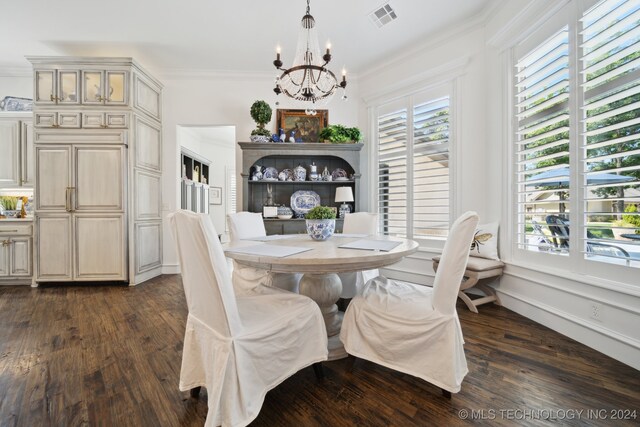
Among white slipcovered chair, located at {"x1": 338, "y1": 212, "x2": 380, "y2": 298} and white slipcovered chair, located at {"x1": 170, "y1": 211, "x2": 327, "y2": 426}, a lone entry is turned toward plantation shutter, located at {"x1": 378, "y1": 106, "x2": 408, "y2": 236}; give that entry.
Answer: white slipcovered chair, located at {"x1": 170, "y1": 211, "x2": 327, "y2": 426}

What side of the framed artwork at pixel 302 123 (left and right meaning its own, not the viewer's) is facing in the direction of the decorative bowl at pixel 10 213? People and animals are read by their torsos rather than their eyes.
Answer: right

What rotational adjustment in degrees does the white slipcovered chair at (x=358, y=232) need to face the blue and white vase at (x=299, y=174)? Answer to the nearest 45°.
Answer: approximately 90° to its right

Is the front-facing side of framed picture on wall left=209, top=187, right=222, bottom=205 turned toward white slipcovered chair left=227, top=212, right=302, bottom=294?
yes

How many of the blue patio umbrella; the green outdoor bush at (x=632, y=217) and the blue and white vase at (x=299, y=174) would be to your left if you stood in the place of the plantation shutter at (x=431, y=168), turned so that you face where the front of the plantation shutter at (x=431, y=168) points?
2

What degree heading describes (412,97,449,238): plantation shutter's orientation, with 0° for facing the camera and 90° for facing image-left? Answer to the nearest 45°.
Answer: approximately 45°

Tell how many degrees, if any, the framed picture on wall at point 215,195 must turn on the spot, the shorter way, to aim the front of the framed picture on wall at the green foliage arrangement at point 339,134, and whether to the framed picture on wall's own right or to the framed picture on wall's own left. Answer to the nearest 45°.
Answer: approximately 45° to the framed picture on wall's own left

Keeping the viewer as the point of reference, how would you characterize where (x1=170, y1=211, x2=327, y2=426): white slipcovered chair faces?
facing away from the viewer and to the right of the viewer

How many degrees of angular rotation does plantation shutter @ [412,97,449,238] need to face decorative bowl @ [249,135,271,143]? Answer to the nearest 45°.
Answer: approximately 45° to its right

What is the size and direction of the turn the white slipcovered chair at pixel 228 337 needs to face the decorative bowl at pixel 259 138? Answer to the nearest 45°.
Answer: approximately 45° to its left
